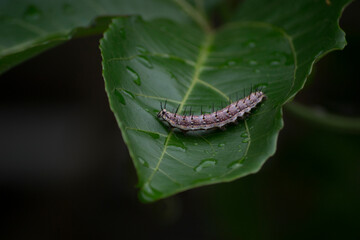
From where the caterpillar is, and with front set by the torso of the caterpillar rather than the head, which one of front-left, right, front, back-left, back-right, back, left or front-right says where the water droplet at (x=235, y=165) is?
left

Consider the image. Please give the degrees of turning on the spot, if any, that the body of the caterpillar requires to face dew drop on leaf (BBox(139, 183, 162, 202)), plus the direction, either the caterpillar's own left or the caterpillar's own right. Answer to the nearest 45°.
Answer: approximately 90° to the caterpillar's own left

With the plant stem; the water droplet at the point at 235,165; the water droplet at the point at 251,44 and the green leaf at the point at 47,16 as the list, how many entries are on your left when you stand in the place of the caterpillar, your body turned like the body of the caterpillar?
1

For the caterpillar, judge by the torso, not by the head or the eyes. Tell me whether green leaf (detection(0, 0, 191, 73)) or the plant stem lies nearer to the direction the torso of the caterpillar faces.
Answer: the green leaf

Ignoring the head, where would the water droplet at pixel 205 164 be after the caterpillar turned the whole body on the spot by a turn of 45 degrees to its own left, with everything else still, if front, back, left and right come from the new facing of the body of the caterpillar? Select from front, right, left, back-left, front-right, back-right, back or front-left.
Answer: front-left

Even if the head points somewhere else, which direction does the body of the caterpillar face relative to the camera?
to the viewer's left
